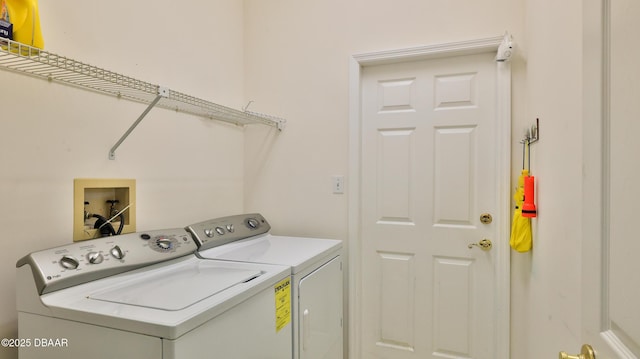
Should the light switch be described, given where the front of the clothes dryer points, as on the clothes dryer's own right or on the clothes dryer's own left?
on the clothes dryer's own left

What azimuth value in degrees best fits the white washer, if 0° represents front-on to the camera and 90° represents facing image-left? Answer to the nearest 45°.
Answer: approximately 315°

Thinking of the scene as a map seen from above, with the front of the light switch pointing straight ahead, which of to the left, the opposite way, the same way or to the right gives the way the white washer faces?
to the left

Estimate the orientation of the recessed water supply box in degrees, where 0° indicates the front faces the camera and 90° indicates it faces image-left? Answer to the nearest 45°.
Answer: approximately 315°

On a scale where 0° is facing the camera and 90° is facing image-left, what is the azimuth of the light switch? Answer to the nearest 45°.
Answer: approximately 0°

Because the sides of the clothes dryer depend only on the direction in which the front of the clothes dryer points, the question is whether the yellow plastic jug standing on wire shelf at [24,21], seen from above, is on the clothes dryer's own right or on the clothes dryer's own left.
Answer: on the clothes dryer's own right

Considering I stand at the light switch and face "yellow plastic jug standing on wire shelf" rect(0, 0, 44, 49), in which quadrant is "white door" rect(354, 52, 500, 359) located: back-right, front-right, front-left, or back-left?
back-left

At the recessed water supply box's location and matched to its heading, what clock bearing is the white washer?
The white washer is roughly at 1 o'clock from the recessed water supply box.

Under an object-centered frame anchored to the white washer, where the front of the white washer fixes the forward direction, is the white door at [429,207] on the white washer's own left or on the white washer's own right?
on the white washer's own left
